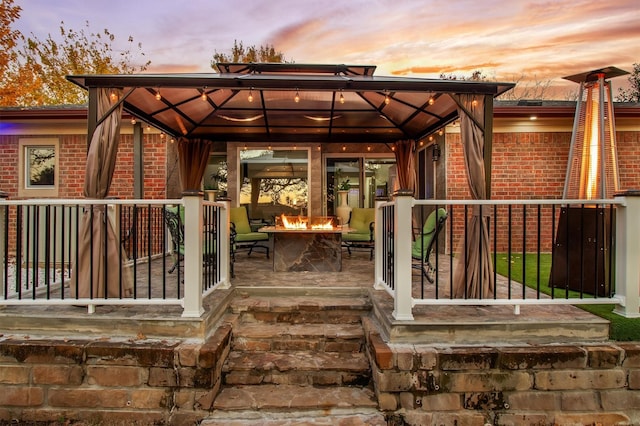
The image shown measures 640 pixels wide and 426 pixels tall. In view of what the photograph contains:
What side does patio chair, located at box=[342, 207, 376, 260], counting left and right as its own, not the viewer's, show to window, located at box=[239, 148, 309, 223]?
right

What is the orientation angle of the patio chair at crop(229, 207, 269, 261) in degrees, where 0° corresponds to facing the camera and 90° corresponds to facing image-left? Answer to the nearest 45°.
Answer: approximately 315°

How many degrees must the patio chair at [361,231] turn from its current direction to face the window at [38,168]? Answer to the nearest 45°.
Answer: approximately 45° to its right

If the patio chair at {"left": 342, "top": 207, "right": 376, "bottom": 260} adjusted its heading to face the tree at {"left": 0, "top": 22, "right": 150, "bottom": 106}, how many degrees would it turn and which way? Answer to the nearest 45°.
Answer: approximately 90° to its right

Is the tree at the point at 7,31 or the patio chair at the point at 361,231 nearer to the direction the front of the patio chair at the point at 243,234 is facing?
the patio chair

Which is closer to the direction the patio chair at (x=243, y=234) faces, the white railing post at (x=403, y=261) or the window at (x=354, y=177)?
the white railing post

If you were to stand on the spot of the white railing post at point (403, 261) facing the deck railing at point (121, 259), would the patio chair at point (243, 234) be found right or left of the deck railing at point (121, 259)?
right

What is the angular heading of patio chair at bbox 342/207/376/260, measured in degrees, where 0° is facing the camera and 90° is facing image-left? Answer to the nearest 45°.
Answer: approximately 45°

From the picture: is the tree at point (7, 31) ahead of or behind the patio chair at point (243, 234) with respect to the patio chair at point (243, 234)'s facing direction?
behind

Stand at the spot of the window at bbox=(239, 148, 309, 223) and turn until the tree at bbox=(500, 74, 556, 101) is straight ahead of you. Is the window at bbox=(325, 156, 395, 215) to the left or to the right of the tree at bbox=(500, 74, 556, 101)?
right

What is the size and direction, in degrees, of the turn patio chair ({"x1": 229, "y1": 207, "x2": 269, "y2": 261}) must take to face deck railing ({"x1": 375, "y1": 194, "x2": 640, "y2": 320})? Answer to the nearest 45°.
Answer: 0° — it already faces it
